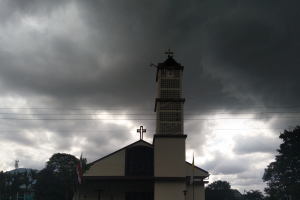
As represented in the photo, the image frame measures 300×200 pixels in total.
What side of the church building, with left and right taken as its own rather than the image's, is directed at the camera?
front

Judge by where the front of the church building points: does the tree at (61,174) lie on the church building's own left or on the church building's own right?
on the church building's own right
